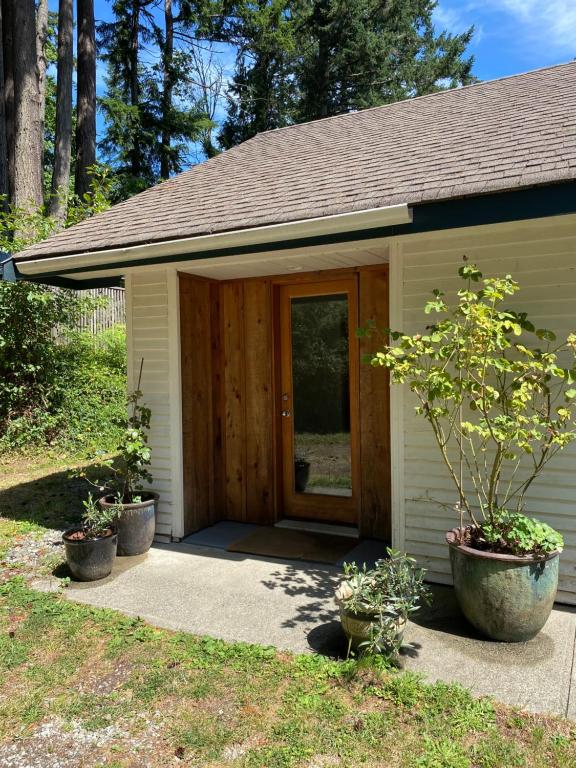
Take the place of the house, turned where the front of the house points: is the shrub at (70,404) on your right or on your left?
on your right

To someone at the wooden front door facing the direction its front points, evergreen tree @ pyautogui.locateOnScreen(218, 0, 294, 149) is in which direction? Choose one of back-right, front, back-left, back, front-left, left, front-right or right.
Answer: back-right

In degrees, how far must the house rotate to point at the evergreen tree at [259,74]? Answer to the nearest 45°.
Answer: approximately 135° to its right

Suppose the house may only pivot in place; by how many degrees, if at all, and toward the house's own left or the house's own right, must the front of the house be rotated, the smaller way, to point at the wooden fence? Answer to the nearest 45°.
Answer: approximately 90° to the house's own right

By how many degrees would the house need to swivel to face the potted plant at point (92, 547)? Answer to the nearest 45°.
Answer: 0° — it already faces it

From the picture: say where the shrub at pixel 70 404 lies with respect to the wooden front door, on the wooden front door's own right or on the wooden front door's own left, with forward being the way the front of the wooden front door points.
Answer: on the wooden front door's own right

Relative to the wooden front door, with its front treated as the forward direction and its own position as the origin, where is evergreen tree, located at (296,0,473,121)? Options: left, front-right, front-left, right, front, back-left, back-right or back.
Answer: back-right

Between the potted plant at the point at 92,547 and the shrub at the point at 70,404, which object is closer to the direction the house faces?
the potted plant

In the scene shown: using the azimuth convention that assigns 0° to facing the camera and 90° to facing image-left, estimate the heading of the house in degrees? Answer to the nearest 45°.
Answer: approximately 45°

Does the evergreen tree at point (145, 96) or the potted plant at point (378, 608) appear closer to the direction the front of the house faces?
the potted plant
